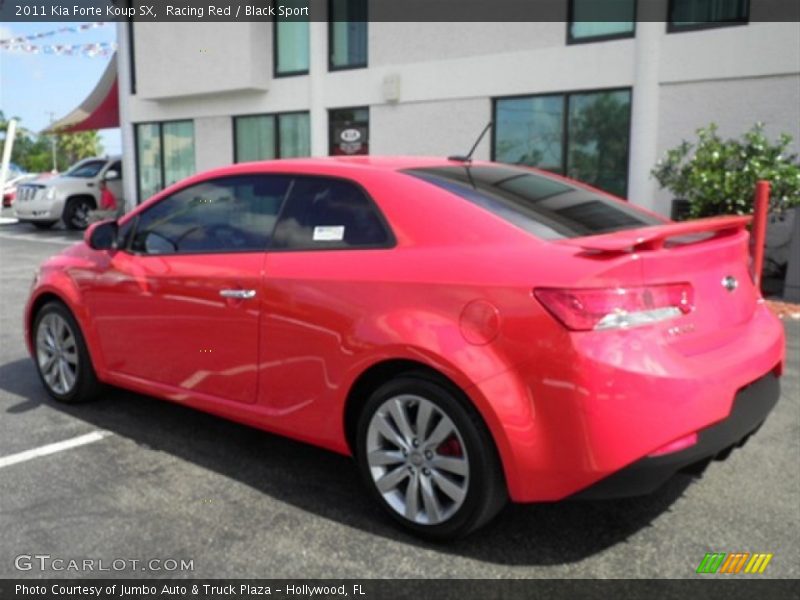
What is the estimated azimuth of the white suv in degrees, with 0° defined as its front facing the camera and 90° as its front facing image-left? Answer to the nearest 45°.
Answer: approximately 45°

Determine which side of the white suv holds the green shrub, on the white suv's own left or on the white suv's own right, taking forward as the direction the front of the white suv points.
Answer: on the white suv's own left

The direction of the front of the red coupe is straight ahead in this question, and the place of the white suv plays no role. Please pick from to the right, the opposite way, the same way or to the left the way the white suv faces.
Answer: to the left

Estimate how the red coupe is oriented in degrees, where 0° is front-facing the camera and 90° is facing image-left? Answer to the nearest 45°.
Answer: approximately 135°

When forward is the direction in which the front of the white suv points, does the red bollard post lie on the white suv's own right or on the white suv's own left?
on the white suv's own left

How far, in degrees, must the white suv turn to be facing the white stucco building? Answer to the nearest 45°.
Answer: approximately 90° to its left

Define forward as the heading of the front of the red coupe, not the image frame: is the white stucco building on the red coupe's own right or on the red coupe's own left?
on the red coupe's own right
